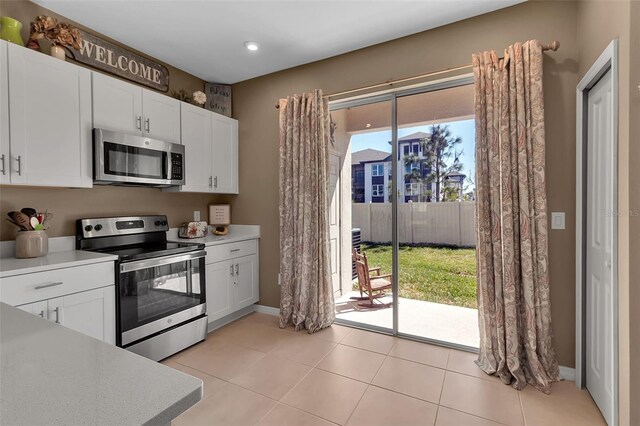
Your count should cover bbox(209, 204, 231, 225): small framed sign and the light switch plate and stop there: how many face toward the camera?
2

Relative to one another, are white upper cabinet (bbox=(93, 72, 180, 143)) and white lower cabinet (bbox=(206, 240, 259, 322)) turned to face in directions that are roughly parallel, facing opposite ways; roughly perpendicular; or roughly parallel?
roughly parallel

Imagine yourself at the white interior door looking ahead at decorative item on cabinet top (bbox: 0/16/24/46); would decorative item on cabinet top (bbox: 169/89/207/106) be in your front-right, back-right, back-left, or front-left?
front-right

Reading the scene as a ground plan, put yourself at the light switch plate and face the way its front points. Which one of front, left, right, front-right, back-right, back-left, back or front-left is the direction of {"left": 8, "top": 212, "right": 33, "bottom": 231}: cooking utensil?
front-right

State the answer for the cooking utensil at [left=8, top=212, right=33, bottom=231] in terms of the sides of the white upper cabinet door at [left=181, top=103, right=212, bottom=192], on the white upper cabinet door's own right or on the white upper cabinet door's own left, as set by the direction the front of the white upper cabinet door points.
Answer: on the white upper cabinet door's own right

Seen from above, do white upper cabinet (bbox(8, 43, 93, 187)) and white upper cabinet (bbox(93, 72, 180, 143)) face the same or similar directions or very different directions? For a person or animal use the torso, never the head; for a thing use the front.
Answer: same or similar directions

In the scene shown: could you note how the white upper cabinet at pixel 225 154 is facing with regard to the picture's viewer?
facing the viewer and to the right of the viewer

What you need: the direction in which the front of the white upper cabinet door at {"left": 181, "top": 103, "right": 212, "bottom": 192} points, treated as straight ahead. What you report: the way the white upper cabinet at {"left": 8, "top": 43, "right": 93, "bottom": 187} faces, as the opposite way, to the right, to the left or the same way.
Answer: the same way

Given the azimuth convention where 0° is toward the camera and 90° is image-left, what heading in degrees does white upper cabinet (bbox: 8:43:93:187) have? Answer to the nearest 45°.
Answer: approximately 315°

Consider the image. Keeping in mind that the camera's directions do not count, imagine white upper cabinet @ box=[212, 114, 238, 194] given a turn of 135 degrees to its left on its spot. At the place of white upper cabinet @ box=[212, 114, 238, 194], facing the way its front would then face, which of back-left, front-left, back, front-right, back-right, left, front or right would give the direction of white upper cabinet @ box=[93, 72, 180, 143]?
back-left
